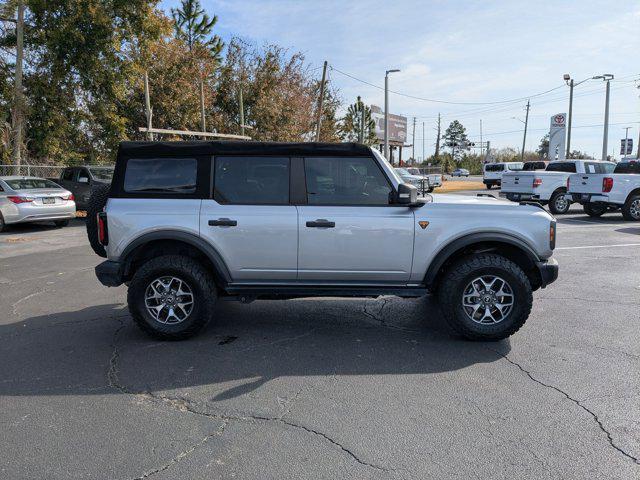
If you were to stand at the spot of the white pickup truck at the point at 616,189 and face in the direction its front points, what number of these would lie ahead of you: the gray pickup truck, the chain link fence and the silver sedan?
0

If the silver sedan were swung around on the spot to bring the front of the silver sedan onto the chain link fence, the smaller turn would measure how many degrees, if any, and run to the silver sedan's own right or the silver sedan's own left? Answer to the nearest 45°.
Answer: approximately 45° to the silver sedan's own right

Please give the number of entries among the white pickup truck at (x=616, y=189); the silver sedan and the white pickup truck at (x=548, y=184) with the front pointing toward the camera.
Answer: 0

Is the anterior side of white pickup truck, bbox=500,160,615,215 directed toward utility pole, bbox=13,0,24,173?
no

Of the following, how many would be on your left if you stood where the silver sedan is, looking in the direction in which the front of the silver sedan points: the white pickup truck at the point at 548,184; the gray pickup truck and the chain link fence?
0

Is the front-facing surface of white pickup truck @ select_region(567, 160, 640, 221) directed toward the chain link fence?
no

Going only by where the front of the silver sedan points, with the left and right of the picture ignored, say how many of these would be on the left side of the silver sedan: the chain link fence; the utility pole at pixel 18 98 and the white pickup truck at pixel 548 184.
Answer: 0

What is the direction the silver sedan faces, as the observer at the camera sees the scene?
facing away from the viewer and to the left of the viewer

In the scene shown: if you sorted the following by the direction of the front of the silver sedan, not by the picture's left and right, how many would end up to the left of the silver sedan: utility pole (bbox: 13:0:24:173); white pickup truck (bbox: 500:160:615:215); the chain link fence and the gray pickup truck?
0

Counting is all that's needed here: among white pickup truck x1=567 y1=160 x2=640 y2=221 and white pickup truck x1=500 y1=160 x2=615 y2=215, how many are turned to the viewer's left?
0

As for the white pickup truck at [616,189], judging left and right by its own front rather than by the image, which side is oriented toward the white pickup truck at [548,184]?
left

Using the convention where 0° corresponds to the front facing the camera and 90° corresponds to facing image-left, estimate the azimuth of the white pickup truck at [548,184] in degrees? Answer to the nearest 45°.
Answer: approximately 225°

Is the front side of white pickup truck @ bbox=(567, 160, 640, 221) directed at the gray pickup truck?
no

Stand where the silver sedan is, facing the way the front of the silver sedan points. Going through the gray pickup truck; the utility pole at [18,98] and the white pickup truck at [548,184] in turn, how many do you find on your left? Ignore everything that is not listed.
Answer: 0

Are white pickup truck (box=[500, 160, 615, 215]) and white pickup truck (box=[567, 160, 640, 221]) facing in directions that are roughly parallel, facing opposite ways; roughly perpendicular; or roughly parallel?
roughly parallel

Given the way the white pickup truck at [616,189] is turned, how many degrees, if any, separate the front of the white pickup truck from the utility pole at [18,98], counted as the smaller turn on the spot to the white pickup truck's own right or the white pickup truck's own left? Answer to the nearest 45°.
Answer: approximately 135° to the white pickup truck's own left

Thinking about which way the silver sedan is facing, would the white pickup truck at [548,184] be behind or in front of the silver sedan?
behind

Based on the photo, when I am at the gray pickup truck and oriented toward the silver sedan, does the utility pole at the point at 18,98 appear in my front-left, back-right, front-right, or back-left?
back-right

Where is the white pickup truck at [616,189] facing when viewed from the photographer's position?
facing away from the viewer and to the right of the viewer

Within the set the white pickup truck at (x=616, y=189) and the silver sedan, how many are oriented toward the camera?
0
